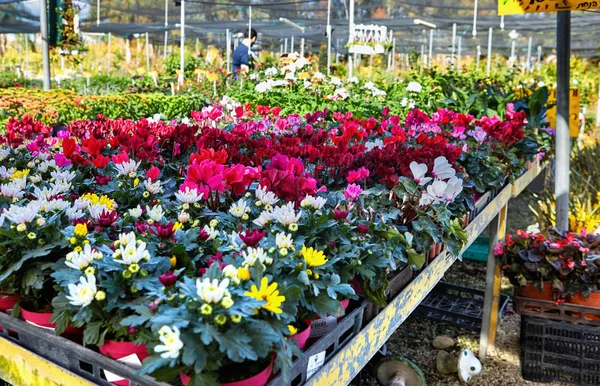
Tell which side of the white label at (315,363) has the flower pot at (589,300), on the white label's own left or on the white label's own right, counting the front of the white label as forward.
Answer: on the white label's own left

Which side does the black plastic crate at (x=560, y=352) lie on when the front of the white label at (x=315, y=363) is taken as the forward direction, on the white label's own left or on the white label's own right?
on the white label's own left

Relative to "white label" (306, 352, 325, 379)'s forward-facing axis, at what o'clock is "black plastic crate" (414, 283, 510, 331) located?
The black plastic crate is roughly at 8 o'clock from the white label.

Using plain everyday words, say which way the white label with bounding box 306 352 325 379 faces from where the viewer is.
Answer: facing the viewer and to the right of the viewer
